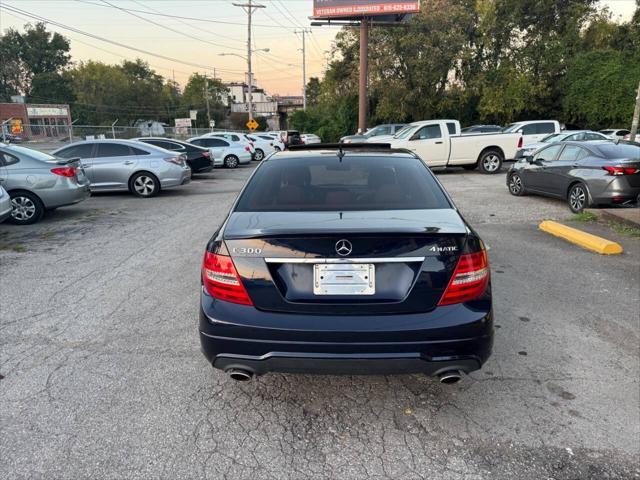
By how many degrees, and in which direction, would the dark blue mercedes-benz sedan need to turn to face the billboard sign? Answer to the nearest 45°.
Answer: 0° — it already faces it

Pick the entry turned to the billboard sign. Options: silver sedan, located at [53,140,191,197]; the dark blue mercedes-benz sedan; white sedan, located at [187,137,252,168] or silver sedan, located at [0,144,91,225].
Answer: the dark blue mercedes-benz sedan

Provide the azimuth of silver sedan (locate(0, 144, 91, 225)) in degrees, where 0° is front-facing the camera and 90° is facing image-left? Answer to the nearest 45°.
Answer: approximately 135°

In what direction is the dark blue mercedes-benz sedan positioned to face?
away from the camera

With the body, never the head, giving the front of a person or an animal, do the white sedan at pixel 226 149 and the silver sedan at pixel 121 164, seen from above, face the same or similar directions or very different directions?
same or similar directions

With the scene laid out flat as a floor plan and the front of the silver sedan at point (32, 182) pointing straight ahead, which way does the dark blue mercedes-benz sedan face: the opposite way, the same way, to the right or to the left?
to the right

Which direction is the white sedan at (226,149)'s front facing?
to the viewer's left

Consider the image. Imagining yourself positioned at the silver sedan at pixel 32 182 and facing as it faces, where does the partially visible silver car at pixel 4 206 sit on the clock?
the partially visible silver car at pixel 4 206 is roughly at 8 o'clock from the silver sedan at pixel 32 182.

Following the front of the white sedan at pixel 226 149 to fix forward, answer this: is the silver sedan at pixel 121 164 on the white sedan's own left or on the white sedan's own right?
on the white sedan's own left

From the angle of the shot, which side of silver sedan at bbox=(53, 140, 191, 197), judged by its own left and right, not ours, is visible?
left

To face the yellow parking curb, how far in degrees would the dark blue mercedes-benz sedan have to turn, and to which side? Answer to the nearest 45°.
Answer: approximately 45° to its right

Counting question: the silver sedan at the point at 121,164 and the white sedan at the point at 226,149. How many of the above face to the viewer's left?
2

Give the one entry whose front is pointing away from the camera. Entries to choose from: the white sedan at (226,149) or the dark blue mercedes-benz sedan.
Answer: the dark blue mercedes-benz sedan

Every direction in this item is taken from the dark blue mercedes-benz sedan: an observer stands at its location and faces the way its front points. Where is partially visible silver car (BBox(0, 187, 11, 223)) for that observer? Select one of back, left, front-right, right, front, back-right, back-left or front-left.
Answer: front-left

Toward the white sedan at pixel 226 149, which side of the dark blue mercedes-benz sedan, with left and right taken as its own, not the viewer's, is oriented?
front

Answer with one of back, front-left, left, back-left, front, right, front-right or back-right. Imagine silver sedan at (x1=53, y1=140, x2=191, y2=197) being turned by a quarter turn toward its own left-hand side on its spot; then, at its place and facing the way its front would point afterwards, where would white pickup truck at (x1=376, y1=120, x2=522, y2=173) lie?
left

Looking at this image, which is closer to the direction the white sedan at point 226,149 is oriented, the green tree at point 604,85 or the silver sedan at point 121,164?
the silver sedan

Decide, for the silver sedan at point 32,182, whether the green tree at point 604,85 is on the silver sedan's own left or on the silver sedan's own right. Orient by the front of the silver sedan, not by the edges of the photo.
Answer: on the silver sedan's own right
